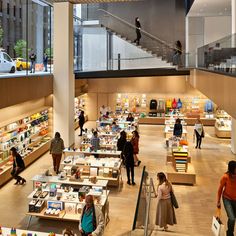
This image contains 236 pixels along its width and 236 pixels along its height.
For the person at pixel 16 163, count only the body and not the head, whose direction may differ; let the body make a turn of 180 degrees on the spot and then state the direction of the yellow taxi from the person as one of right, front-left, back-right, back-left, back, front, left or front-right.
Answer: left

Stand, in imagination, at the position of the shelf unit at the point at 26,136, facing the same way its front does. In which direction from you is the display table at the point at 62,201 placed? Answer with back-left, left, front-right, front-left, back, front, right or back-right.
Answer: front-right

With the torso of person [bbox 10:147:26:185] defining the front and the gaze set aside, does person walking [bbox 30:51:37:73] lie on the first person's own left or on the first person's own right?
on the first person's own right

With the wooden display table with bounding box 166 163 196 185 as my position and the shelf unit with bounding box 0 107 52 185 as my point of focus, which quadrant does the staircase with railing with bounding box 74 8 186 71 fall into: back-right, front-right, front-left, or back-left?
front-right

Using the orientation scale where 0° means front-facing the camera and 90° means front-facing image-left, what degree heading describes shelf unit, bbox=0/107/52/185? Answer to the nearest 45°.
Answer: approximately 315°

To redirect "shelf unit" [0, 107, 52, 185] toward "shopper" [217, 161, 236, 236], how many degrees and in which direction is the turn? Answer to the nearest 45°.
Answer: approximately 45° to its right

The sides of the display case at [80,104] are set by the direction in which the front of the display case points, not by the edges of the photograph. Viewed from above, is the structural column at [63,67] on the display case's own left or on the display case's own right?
on the display case's own right

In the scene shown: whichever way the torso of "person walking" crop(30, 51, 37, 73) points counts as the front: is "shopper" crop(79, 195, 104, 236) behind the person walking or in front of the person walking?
in front

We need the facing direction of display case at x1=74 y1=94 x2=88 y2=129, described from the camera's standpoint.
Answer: facing the viewer and to the right of the viewer

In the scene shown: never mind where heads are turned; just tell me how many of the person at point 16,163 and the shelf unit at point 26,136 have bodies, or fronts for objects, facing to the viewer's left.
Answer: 1
